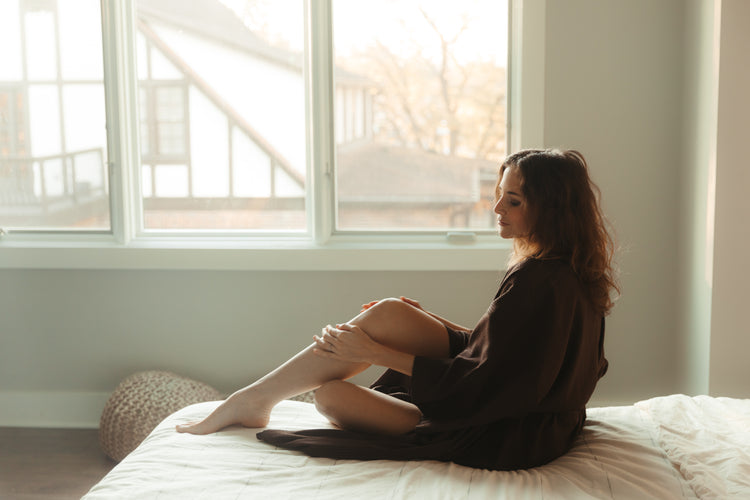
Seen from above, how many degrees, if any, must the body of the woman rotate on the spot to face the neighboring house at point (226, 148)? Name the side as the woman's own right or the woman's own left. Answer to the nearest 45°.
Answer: approximately 45° to the woman's own right

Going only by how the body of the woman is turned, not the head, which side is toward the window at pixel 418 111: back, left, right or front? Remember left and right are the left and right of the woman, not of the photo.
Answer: right

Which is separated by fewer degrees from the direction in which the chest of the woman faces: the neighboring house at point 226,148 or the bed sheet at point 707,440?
the neighboring house

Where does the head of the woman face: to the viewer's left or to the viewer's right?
to the viewer's left

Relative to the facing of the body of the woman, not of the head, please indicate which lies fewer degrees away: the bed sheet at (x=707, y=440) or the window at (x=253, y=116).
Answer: the window

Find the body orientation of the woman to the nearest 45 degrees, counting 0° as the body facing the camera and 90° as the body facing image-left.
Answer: approximately 90°

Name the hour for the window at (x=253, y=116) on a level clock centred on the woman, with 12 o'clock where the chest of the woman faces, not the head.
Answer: The window is roughly at 2 o'clock from the woman.

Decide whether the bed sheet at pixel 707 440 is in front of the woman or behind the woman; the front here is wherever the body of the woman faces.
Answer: behind
